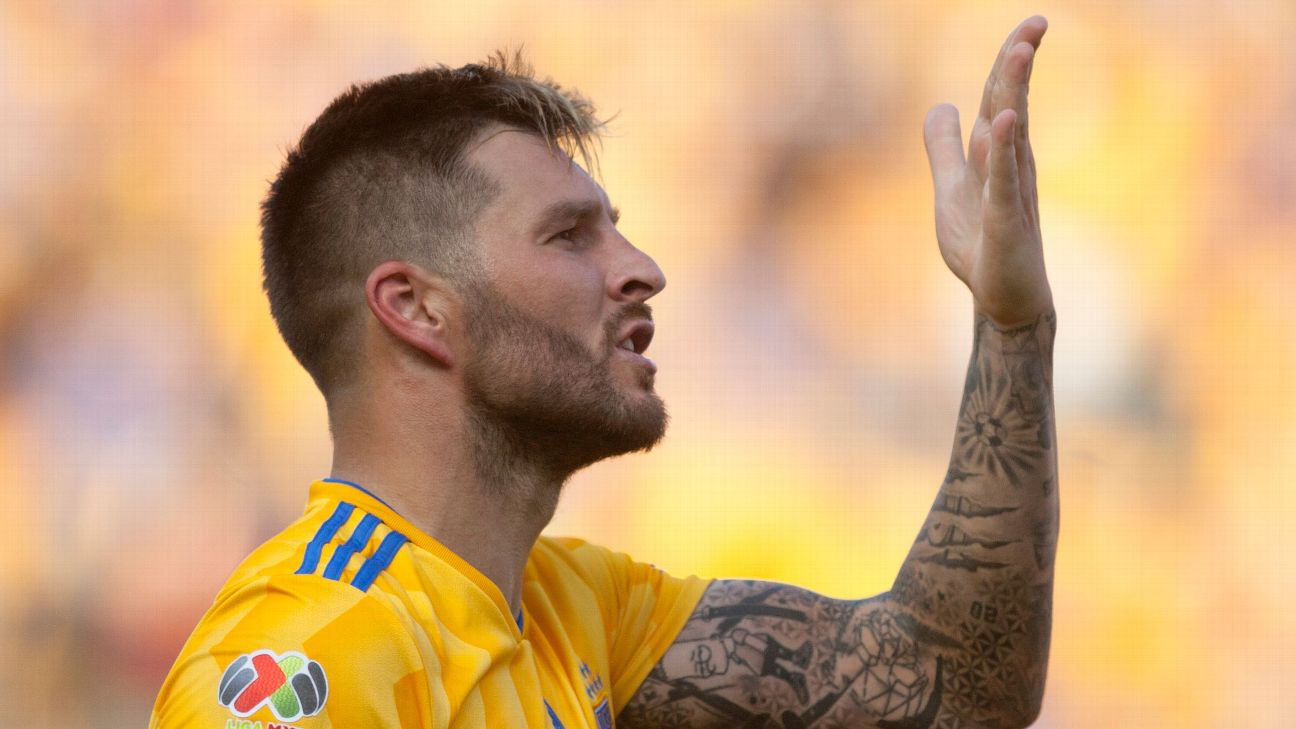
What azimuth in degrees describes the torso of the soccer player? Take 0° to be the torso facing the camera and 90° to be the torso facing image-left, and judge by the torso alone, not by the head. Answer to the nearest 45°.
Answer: approximately 315°

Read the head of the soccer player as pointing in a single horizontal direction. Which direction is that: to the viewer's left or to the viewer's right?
to the viewer's right
